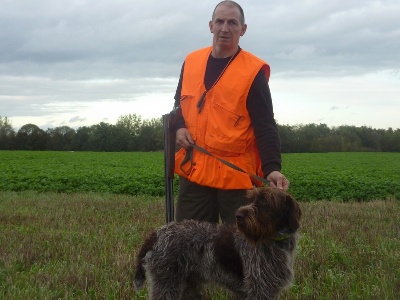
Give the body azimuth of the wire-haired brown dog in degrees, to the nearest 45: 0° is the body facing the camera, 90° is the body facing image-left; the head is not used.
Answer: approximately 270°
